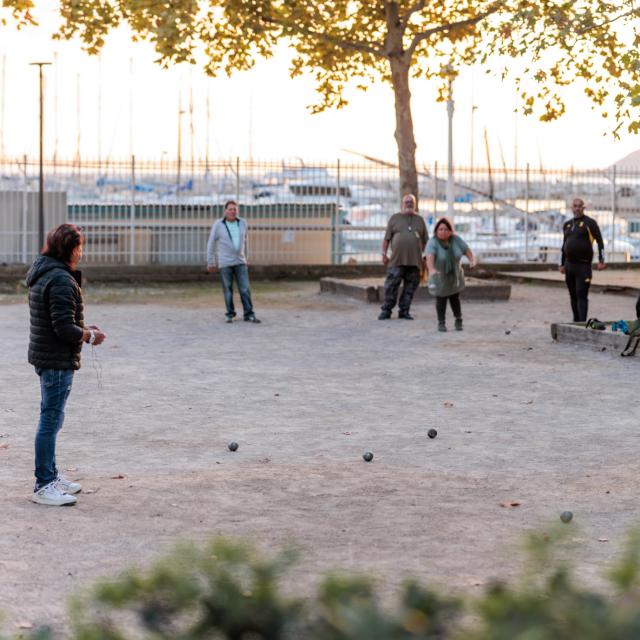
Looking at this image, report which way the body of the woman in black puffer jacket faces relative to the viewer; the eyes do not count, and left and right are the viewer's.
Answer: facing to the right of the viewer

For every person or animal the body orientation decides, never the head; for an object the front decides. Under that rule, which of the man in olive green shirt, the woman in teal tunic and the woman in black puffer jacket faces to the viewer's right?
the woman in black puffer jacket

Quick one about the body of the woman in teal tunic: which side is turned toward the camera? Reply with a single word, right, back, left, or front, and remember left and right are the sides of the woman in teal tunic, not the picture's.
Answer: front

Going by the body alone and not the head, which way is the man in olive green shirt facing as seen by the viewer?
toward the camera

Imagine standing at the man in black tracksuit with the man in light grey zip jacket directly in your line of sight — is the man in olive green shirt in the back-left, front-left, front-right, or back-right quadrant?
front-right

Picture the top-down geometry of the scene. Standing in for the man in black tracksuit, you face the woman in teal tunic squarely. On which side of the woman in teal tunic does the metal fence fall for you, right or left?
right

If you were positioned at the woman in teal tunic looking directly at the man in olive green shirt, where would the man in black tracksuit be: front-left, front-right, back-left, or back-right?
back-right

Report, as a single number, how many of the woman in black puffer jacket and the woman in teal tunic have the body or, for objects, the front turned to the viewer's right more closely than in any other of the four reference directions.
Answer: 1

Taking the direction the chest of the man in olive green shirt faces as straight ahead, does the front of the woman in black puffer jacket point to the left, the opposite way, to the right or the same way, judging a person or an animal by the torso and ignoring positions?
to the left

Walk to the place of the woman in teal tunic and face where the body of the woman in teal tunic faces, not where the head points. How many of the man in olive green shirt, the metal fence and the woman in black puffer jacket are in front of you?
1
